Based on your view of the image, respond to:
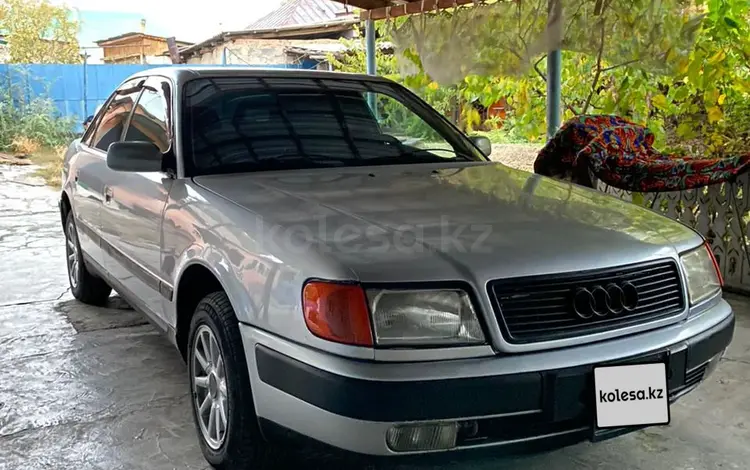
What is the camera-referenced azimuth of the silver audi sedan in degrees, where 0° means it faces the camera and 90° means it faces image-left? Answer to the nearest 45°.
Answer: approximately 315°

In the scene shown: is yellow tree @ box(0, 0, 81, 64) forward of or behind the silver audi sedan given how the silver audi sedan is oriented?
behind

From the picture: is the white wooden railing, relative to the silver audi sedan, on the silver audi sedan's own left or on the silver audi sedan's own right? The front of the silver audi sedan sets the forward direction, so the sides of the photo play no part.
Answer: on the silver audi sedan's own left

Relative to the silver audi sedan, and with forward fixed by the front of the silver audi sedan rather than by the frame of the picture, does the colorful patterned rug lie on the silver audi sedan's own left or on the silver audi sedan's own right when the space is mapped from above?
on the silver audi sedan's own left
